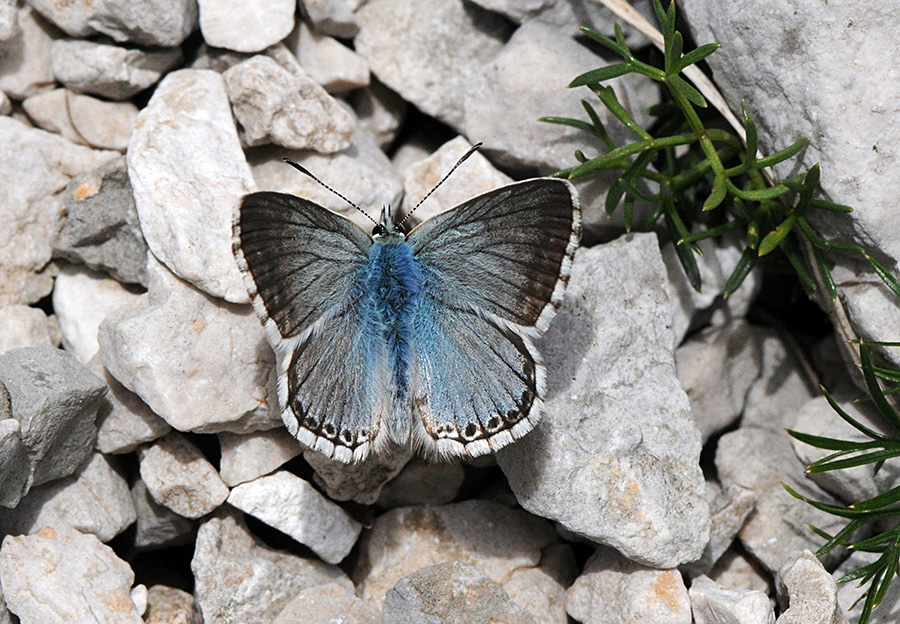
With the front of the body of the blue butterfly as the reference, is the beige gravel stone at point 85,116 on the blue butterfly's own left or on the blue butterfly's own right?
on the blue butterfly's own left

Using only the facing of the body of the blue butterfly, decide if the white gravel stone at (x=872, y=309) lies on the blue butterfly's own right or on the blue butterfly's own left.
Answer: on the blue butterfly's own right

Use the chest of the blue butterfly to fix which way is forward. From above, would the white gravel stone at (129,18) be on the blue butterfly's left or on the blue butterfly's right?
on the blue butterfly's left

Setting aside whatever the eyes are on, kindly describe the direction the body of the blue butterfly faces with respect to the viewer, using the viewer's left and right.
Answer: facing away from the viewer

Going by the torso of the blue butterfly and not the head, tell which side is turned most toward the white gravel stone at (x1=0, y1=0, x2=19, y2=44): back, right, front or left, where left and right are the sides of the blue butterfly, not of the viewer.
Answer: left

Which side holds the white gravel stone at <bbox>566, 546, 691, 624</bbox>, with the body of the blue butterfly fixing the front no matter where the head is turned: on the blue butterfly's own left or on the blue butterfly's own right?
on the blue butterfly's own right

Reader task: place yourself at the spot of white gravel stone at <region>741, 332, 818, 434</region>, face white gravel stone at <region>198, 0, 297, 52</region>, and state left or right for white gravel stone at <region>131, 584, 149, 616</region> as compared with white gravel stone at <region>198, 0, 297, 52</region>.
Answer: left

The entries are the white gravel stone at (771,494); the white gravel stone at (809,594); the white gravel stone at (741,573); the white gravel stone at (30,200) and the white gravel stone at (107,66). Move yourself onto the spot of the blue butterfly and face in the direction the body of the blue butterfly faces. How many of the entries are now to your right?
3

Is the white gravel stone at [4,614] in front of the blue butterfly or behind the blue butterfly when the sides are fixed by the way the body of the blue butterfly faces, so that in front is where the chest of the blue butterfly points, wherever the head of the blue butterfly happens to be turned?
behind

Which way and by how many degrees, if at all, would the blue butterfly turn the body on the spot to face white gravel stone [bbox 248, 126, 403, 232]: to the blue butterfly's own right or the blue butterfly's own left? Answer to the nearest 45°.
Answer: approximately 45° to the blue butterfly's own left

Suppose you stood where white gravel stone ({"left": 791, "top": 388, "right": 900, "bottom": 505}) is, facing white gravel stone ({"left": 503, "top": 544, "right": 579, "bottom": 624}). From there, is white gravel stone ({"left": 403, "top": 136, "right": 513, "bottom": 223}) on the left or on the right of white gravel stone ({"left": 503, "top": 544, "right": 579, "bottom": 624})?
right

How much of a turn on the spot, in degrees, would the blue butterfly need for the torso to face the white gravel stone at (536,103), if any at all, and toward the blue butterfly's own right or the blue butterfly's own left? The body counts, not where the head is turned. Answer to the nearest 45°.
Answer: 0° — it already faces it

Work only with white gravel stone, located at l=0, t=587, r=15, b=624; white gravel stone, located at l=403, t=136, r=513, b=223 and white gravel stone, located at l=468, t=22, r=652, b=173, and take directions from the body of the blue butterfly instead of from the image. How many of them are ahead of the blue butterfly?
2
